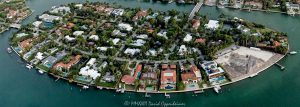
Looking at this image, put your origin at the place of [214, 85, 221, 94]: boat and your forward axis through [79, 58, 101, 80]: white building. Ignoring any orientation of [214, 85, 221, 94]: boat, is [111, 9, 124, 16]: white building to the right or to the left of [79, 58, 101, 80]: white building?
right

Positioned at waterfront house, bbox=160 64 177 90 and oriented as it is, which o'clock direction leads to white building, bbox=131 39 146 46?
The white building is roughly at 11 o'clock from the waterfront house.

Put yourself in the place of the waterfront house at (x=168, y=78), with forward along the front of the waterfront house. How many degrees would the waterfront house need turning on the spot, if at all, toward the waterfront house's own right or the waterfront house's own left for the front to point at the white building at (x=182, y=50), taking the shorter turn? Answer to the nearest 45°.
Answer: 0° — it already faces it

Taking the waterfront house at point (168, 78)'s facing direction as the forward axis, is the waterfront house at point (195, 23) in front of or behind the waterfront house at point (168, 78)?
in front

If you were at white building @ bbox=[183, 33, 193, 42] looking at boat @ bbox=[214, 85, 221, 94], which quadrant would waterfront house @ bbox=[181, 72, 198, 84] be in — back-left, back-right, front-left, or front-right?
front-right

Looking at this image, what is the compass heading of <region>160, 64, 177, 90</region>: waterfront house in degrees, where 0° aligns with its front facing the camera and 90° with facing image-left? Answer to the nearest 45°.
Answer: approximately 180°

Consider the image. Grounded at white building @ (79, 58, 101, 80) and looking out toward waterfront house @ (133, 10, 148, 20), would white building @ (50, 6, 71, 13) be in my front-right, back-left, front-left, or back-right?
front-left

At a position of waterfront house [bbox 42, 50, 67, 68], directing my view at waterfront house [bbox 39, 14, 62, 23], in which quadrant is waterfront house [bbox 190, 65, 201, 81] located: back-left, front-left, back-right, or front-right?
back-right

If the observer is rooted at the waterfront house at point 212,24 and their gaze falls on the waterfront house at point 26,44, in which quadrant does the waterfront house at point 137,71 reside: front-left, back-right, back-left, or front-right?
front-left
